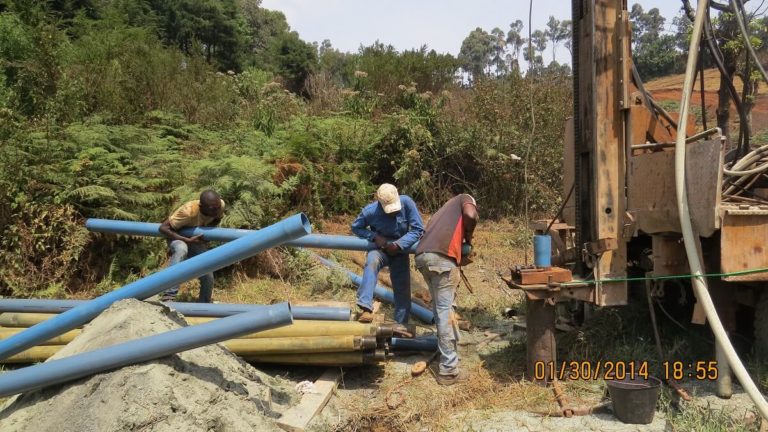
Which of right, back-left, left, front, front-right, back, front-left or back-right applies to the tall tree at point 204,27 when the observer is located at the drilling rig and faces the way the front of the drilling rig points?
back-left

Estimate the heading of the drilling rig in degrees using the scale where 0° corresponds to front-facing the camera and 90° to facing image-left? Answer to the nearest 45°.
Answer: approximately 270°

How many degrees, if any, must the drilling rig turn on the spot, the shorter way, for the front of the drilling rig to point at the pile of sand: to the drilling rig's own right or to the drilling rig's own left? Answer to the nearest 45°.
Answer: approximately 135° to the drilling rig's own right

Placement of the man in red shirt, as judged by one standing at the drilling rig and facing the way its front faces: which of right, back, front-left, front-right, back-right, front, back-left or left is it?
back

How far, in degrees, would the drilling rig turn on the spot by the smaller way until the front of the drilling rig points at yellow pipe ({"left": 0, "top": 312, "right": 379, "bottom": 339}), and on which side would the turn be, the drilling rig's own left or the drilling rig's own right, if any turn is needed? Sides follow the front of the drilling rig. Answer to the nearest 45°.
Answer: approximately 180°

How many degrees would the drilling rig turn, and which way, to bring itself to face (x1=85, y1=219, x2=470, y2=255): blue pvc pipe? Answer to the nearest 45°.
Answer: approximately 180°

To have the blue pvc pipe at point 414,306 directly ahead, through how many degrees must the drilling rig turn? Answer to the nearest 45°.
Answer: approximately 135° to its left
